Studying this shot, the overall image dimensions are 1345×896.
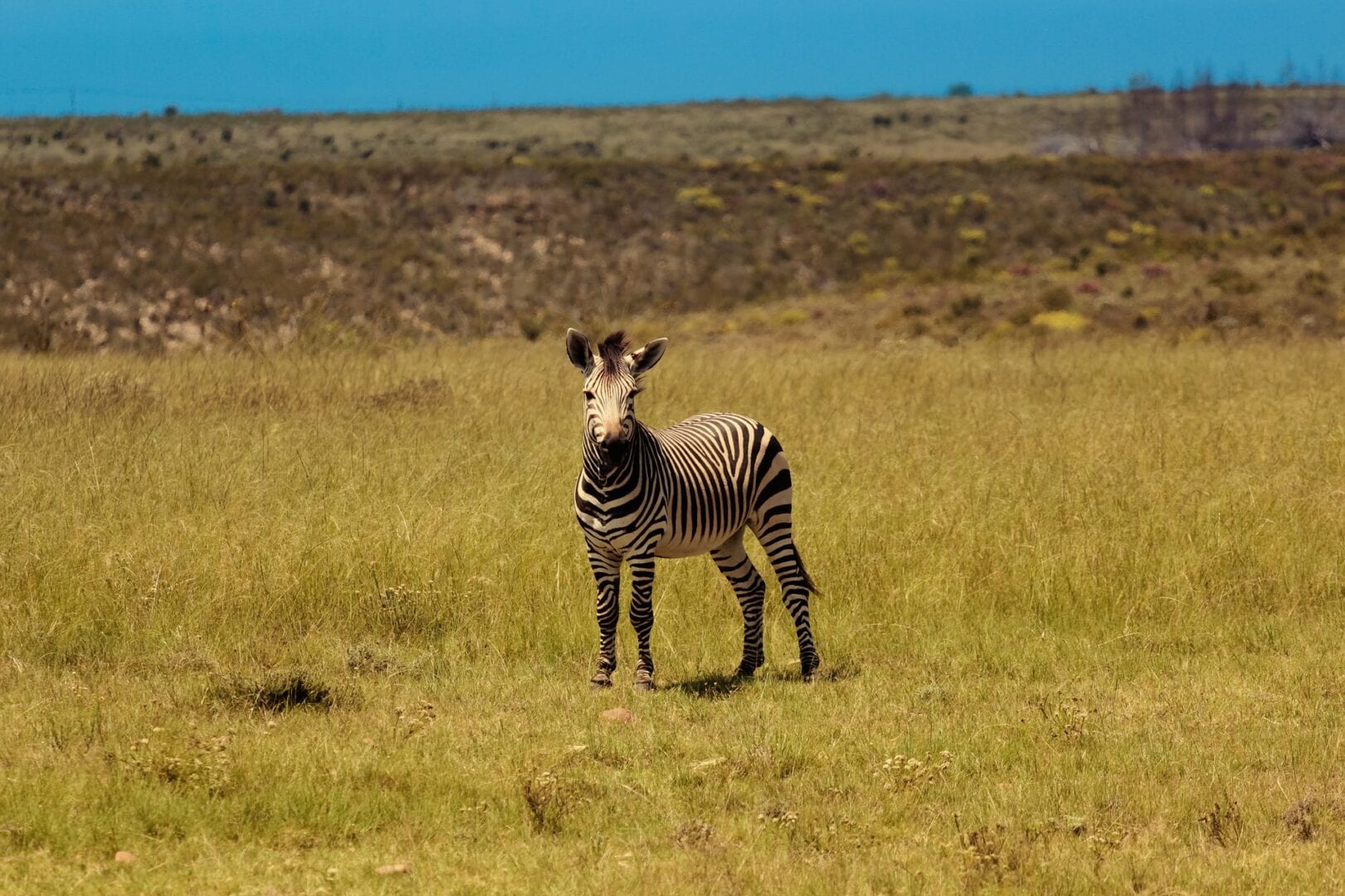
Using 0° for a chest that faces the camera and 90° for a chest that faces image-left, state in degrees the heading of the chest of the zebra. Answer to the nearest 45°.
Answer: approximately 45°

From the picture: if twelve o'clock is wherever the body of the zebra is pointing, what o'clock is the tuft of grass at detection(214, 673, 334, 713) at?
The tuft of grass is roughly at 1 o'clock from the zebra.
